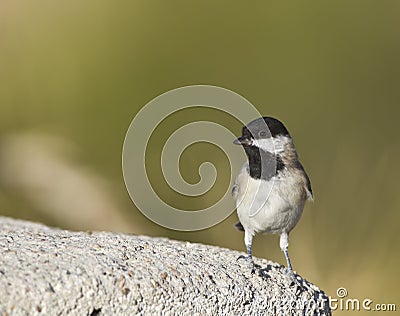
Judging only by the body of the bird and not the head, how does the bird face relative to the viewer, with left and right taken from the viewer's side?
facing the viewer
